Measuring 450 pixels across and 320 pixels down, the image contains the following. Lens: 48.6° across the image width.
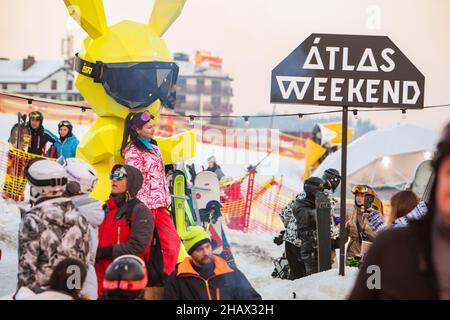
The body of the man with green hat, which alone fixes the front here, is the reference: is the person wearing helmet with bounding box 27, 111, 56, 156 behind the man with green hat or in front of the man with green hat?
behind

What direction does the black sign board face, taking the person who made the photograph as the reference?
facing the viewer

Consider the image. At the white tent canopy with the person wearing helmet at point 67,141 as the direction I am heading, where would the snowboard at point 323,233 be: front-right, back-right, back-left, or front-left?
front-left

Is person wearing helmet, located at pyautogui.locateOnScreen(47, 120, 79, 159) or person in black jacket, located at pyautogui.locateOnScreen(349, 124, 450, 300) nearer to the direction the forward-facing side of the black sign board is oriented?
the person in black jacket

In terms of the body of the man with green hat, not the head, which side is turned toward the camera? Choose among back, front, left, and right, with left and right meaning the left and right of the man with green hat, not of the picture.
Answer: front
